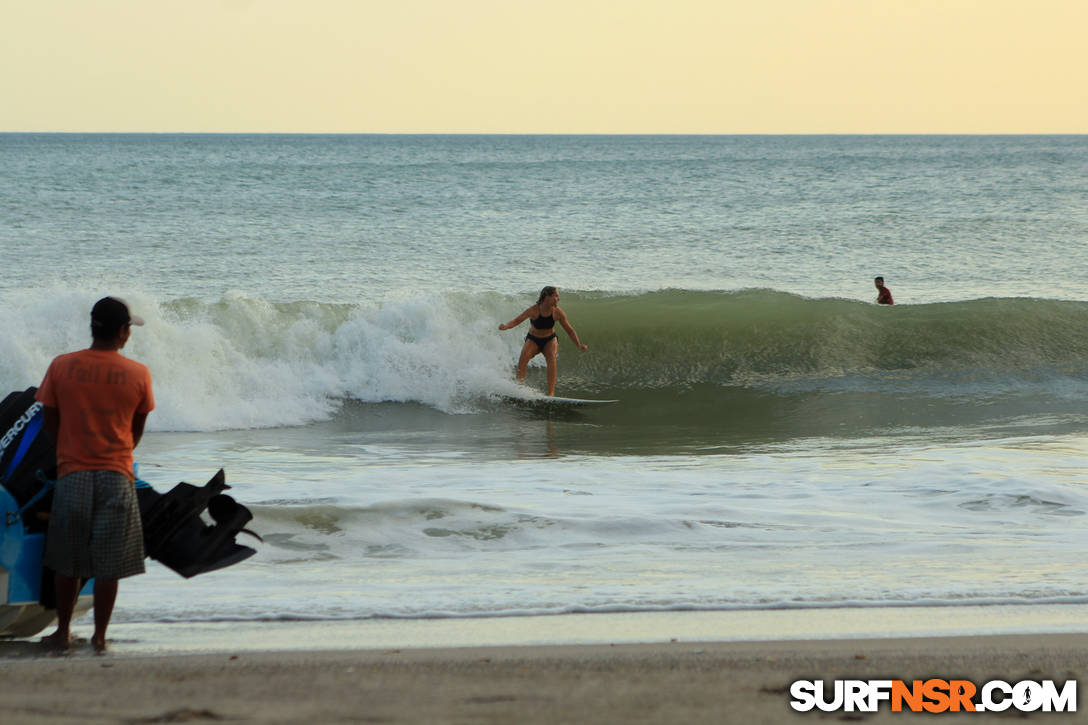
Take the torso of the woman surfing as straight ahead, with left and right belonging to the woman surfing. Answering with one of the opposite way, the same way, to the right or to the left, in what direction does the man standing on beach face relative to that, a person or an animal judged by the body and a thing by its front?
the opposite way

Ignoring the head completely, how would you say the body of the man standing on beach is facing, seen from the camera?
away from the camera

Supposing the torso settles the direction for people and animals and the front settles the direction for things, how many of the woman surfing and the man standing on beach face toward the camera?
1

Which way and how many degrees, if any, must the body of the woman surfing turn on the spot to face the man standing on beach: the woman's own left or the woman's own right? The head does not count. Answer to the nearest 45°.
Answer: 0° — they already face them

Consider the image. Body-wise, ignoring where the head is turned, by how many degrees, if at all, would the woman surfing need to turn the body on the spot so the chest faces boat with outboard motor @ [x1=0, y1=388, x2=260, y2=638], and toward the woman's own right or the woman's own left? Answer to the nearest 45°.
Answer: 0° — they already face it

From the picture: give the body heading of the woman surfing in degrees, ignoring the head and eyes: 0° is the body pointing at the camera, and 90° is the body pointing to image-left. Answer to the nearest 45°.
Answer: approximately 0°
